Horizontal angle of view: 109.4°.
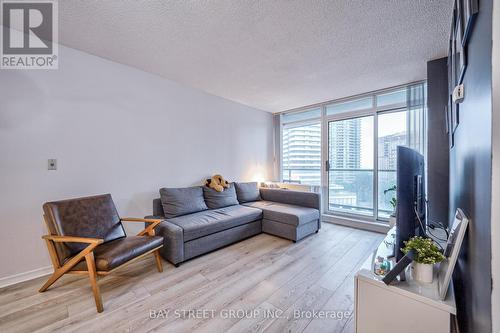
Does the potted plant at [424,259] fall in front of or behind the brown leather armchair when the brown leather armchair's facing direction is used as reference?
in front

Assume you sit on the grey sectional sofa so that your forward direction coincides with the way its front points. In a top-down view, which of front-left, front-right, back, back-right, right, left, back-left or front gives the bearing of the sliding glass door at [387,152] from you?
front-left

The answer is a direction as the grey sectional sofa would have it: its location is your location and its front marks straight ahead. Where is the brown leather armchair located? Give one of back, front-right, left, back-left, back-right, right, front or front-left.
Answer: right

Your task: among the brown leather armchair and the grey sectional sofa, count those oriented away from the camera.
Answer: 0

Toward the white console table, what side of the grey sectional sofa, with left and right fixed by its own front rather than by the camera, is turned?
front

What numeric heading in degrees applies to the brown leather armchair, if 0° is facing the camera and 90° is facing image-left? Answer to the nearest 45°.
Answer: approximately 315°

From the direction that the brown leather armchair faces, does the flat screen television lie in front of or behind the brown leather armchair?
in front

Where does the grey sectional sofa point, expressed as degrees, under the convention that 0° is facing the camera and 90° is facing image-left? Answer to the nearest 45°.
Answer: approximately 315°

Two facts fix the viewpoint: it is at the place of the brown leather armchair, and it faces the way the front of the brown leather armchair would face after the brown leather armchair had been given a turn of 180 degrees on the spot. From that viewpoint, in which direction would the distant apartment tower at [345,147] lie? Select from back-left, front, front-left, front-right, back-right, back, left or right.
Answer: back-right

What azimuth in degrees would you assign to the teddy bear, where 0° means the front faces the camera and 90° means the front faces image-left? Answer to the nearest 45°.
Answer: approximately 315°

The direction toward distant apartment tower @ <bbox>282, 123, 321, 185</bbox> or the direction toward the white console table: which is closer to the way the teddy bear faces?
the white console table

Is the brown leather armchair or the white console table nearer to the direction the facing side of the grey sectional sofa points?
the white console table

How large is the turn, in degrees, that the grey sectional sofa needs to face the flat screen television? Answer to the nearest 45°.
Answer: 0° — it already faces it

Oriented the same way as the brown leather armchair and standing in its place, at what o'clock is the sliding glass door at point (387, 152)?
The sliding glass door is roughly at 11 o'clock from the brown leather armchair.
